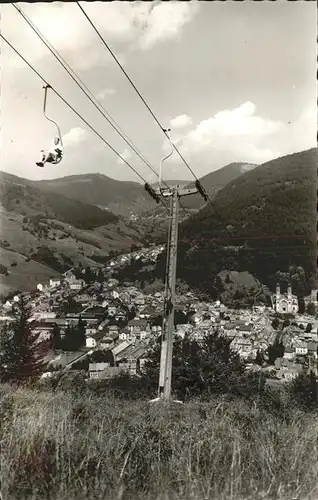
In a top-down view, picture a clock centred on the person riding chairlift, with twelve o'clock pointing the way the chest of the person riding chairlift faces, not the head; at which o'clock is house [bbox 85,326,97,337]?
The house is roughly at 5 o'clock from the person riding chairlift.

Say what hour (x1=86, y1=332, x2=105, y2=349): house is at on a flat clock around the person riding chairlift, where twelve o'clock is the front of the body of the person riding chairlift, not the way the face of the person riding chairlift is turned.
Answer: The house is roughly at 5 o'clock from the person riding chairlift.

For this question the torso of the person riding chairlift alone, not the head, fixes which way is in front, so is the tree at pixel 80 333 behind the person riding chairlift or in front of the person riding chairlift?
behind

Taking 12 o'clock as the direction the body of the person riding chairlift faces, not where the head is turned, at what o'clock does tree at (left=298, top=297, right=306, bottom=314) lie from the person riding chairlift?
The tree is roughly at 6 o'clock from the person riding chairlift.

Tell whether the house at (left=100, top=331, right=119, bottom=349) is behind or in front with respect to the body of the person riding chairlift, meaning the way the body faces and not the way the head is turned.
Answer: behind

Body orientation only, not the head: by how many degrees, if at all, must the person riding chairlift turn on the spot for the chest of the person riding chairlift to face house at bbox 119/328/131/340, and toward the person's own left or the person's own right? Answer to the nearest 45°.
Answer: approximately 135° to the person's own right

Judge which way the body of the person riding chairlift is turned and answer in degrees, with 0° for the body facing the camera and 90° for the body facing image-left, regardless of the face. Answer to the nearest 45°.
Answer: approximately 45°

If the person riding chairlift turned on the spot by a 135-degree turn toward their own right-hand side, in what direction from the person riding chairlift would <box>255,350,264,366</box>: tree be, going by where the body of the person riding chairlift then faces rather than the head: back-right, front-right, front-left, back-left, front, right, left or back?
front-right

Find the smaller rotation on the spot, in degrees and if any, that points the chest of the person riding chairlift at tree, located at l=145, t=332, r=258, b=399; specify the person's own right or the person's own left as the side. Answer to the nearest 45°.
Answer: approximately 180°

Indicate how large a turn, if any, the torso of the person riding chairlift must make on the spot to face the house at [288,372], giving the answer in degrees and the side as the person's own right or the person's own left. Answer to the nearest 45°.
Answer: approximately 180°

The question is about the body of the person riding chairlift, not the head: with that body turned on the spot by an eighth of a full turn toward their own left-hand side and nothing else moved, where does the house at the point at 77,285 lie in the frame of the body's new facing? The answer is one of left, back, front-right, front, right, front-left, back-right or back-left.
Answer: back

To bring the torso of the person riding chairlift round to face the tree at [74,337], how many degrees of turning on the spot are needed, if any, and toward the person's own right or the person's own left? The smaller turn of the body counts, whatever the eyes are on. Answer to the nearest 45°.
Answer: approximately 135° to the person's own right

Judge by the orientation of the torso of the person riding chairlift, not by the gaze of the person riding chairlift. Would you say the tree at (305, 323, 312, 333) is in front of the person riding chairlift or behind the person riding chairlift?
behind

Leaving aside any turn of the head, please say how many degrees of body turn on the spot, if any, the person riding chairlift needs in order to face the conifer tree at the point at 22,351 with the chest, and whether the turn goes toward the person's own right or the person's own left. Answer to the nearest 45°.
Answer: approximately 135° to the person's own right

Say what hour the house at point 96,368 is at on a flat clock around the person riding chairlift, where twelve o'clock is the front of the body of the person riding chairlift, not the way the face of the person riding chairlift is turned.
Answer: The house is roughly at 5 o'clock from the person riding chairlift.
